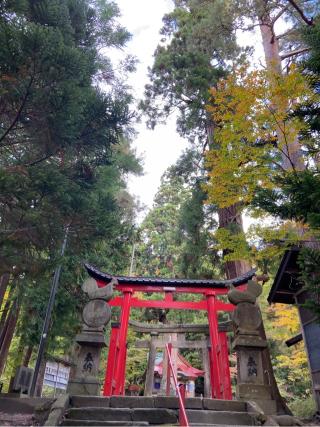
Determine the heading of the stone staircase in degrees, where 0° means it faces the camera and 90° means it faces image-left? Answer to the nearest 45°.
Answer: approximately 0°

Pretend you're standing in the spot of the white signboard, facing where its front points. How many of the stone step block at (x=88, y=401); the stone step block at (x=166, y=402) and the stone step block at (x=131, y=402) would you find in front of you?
3

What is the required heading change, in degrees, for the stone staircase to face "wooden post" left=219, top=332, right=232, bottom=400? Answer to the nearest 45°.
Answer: approximately 135° to its left

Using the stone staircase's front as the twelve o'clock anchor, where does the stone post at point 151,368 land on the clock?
The stone post is roughly at 6 o'clock from the stone staircase.

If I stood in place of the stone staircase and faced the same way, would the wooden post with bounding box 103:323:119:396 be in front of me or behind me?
behind

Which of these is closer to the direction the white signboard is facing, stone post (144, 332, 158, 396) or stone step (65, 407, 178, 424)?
the stone step

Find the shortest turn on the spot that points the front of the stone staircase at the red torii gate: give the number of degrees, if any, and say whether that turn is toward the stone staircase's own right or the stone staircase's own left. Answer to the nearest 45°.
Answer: approximately 180°
